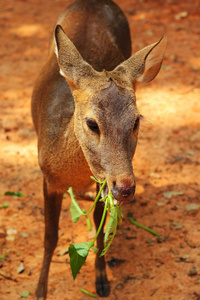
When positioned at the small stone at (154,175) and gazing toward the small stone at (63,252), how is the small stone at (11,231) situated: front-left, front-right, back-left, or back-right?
front-right

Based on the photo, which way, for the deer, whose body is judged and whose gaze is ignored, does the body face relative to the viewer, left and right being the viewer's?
facing the viewer

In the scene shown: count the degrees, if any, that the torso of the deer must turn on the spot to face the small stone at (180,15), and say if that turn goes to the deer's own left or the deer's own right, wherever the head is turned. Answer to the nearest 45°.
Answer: approximately 180°

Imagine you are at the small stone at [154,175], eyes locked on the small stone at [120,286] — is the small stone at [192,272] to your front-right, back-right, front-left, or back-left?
front-left
